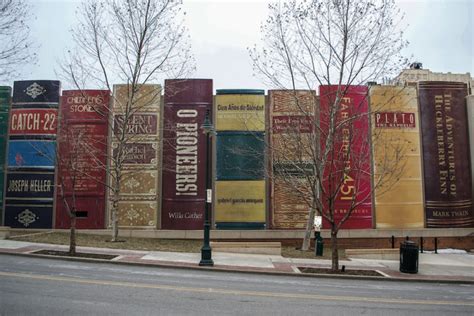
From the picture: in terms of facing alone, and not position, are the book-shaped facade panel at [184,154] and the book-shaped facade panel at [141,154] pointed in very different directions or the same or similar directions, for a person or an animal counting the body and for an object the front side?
same or similar directions

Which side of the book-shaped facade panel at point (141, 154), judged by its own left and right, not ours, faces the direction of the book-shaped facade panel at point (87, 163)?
right

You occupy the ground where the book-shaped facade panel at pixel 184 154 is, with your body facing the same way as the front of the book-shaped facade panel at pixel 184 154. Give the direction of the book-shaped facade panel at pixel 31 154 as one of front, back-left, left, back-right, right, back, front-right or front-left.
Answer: right

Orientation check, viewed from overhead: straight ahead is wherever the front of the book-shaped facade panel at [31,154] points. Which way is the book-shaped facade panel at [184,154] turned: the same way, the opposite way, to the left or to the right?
the same way

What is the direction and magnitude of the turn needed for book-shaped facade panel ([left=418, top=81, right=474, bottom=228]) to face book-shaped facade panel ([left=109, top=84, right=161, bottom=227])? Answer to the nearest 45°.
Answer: approximately 45° to its right

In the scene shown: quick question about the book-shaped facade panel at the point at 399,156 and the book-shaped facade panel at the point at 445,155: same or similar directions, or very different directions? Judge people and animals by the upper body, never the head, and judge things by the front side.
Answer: same or similar directions

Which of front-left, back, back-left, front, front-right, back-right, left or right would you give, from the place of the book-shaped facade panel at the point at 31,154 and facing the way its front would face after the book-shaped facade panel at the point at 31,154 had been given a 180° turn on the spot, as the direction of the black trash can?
back-right

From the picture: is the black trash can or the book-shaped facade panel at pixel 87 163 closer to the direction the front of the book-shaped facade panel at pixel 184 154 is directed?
the black trash can

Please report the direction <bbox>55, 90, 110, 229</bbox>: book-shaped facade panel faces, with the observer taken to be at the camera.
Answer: facing the viewer

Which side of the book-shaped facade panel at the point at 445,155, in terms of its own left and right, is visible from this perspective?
front

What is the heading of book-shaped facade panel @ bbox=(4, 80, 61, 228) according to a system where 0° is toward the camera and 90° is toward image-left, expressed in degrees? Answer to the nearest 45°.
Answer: approximately 0°

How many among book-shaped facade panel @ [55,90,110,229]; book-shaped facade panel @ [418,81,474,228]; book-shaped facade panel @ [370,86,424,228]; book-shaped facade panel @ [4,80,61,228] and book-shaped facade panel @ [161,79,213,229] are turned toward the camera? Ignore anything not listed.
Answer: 5

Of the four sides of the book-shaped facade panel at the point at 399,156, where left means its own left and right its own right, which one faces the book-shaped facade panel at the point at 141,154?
right

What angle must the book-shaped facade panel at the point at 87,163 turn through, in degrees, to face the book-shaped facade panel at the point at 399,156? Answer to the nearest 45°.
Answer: approximately 90° to its left
